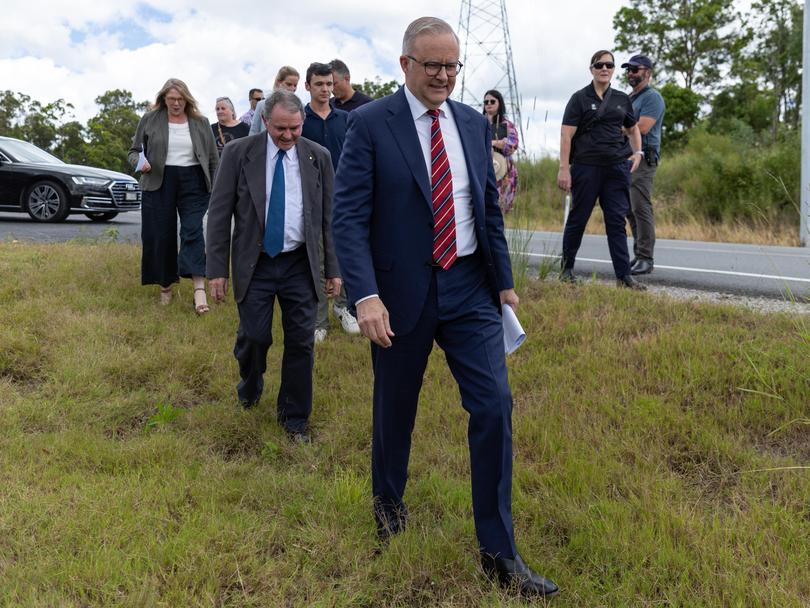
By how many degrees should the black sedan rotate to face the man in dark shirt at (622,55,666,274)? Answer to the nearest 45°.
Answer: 0° — it already faces them

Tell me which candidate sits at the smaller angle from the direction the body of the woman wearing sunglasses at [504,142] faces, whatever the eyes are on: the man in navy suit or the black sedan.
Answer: the man in navy suit

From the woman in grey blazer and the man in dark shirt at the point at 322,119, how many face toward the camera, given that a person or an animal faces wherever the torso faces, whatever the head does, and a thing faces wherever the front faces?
2

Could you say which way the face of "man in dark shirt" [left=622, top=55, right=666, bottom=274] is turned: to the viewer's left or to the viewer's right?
to the viewer's left

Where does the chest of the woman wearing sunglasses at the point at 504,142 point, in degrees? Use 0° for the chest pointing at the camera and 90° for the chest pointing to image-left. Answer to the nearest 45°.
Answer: approximately 45°

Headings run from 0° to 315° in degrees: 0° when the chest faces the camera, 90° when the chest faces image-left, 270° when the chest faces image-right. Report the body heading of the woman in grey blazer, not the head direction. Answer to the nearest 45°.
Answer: approximately 0°

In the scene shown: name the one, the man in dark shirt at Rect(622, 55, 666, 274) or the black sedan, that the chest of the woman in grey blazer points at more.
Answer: the man in dark shirt

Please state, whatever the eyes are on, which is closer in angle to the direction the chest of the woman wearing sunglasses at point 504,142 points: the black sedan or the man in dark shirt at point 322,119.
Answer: the man in dark shirt

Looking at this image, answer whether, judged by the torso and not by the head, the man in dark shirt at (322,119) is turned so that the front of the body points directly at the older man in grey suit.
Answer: yes

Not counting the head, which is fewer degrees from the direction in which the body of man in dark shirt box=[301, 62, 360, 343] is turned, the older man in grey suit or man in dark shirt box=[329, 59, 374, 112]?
the older man in grey suit
